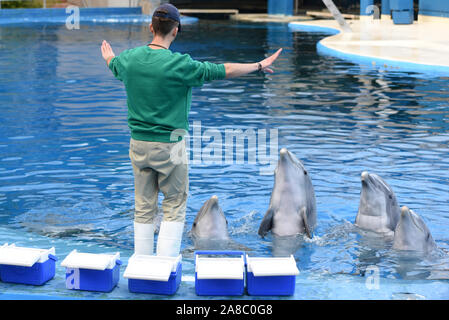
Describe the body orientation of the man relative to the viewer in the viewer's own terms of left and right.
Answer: facing away from the viewer and to the right of the viewer

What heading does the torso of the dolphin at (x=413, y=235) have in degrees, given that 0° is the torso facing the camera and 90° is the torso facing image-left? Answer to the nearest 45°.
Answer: approximately 45°

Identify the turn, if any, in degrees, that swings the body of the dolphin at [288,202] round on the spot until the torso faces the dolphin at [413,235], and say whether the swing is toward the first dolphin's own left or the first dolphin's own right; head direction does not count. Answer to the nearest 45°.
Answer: approximately 90° to the first dolphin's own left

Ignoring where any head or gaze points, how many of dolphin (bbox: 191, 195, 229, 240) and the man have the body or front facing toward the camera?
1

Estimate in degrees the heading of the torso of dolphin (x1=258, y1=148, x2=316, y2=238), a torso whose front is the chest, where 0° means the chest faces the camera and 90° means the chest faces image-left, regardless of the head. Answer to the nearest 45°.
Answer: approximately 45°
